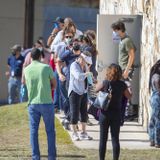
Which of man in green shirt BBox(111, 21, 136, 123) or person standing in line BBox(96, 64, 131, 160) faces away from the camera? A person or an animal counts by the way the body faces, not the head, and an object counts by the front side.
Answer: the person standing in line

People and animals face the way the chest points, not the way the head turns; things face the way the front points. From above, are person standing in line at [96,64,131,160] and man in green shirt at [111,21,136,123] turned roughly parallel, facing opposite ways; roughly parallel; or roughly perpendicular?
roughly perpendicular

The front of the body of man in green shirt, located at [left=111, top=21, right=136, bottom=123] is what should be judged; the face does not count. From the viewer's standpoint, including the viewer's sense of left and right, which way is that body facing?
facing to the left of the viewer

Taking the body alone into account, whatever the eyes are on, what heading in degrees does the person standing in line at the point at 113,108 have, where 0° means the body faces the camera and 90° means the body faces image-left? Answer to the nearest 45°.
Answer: approximately 180°

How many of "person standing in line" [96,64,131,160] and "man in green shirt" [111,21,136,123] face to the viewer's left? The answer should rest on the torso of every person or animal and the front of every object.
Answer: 1

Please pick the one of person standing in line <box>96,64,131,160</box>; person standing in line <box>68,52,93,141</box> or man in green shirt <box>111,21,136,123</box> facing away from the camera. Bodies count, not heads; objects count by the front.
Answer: person standing in line <box>96,64,131,160</box>
